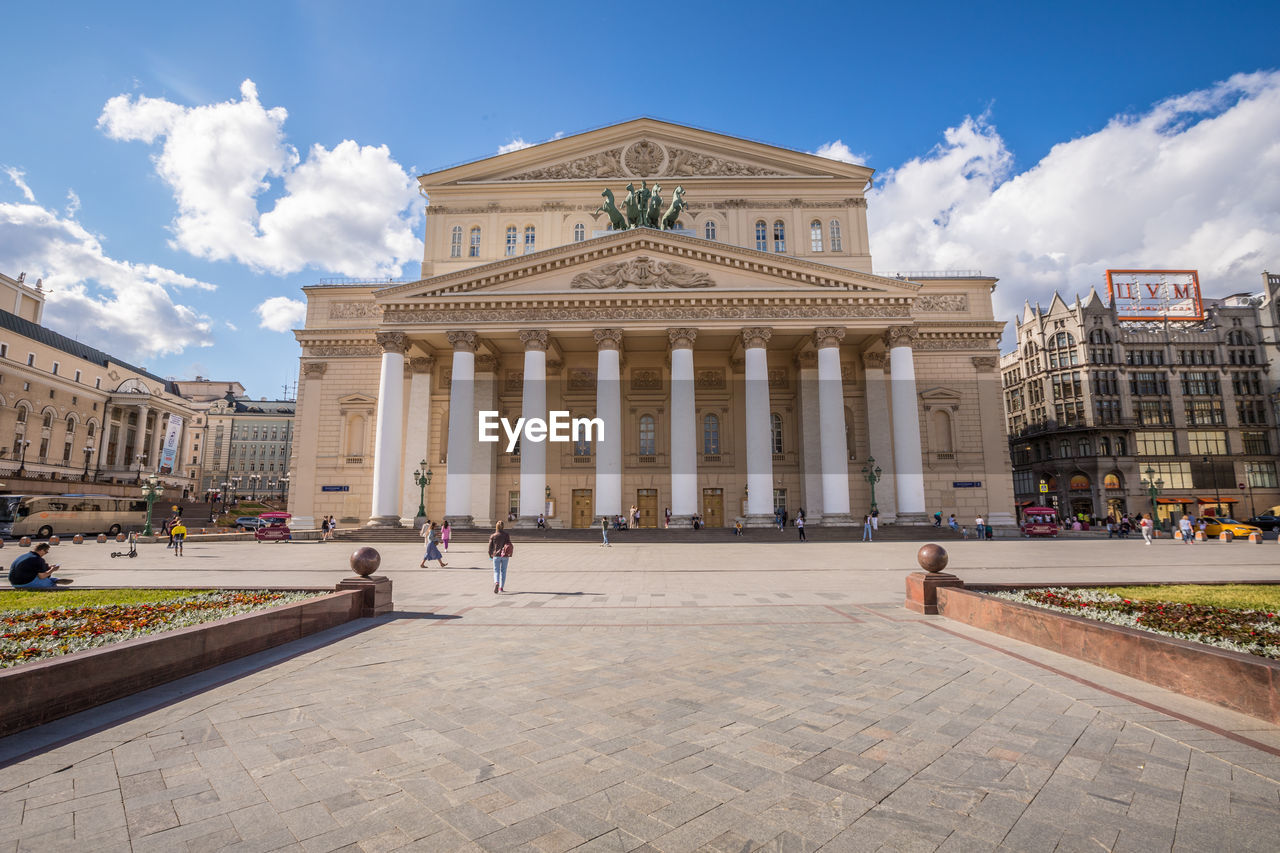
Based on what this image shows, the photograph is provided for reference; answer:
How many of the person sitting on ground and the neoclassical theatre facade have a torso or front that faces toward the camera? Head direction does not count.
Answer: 1

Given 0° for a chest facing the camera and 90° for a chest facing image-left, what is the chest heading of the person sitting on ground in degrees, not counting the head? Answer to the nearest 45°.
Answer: approximately 270°

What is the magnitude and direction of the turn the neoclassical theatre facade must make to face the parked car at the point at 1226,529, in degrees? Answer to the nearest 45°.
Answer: approximately 90° to its left

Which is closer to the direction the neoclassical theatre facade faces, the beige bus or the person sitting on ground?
the person sitting on ground

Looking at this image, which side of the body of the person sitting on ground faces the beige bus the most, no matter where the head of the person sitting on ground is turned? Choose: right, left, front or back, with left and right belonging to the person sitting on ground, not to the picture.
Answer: left

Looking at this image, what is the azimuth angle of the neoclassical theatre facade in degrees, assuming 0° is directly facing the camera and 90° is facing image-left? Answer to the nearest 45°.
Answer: approximately 0°

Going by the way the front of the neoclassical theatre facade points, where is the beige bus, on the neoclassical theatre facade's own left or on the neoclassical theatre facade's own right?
on the neoclassical theatre facade's own right

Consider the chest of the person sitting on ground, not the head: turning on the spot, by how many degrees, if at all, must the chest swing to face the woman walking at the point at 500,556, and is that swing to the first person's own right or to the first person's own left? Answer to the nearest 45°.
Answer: approximately 45° to the first person's own right
